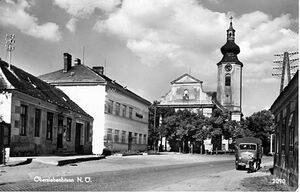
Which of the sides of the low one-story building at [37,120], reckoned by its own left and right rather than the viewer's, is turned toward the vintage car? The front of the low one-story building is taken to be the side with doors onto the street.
front

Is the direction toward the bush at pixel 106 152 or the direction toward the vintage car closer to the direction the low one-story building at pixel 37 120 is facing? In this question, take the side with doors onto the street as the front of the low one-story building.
the vintage car

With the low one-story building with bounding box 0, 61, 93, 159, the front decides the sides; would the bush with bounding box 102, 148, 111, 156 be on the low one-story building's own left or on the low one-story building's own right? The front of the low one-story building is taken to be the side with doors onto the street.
on the low one-story building's own left
